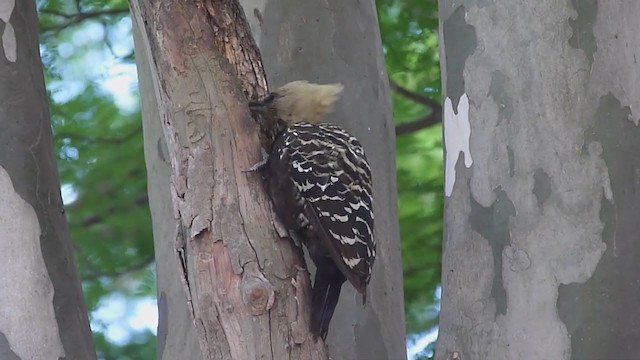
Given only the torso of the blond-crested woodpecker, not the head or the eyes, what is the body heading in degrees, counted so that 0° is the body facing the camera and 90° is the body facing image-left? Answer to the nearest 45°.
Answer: approximately 90°
